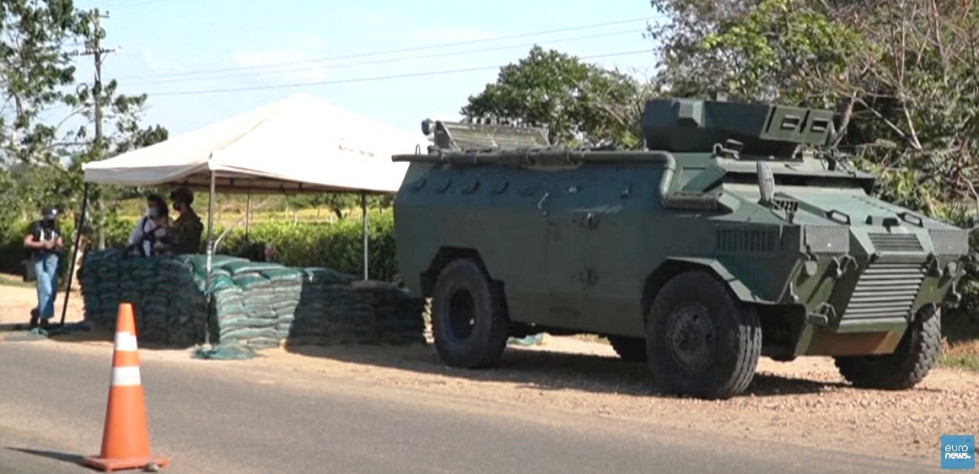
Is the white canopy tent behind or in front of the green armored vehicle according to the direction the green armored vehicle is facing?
behind

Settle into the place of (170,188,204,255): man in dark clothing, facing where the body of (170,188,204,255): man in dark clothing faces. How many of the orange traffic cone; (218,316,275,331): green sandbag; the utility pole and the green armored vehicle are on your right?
1

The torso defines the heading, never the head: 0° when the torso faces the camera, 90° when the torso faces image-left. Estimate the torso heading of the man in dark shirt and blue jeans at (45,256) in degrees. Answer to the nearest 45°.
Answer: approximately 0°

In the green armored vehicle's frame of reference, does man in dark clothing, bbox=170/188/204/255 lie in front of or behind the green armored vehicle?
behind

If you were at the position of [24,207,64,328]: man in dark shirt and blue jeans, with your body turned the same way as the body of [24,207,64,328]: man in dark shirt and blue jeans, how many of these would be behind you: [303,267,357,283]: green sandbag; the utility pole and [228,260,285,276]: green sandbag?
1

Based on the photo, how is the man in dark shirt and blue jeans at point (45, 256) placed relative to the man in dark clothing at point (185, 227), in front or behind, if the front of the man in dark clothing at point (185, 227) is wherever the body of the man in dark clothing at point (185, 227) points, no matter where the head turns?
in front

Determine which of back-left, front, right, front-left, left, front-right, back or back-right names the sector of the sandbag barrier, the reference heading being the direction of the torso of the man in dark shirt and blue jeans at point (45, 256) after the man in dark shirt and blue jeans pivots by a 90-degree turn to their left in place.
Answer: front-right

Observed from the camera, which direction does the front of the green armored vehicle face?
facing the viewer and to the right of the viewer
